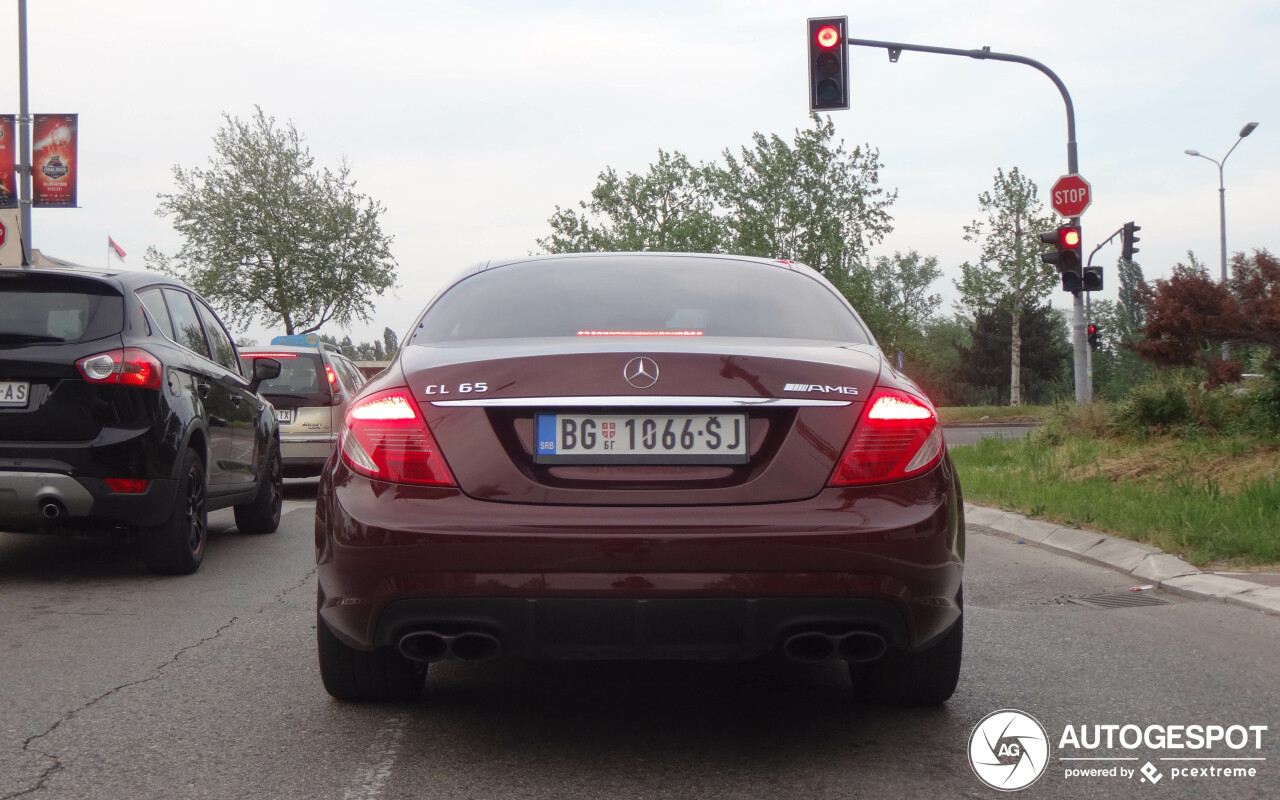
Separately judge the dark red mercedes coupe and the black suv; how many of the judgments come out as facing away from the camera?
2

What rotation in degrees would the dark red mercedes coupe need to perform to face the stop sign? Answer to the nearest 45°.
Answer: approximately 45° to its right

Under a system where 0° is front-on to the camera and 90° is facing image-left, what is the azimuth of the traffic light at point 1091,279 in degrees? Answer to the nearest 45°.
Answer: approximately 0°

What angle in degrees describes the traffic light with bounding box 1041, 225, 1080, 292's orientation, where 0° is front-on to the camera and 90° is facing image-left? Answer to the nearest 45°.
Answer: approximately 0°

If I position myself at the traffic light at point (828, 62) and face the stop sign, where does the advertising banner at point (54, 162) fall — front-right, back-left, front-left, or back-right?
back-left

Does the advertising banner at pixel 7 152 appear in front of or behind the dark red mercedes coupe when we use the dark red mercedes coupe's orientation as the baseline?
in front

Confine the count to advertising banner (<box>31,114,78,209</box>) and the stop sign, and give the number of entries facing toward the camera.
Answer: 2

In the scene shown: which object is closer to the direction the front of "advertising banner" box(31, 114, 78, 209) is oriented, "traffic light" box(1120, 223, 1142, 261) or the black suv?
the black suv

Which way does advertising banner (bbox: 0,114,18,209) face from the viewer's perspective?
toward the camera

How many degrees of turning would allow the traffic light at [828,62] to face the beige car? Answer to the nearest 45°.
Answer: approximately 45° to its right

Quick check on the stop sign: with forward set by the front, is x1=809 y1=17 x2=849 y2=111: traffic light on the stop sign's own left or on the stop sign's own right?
on the stop sign's own right

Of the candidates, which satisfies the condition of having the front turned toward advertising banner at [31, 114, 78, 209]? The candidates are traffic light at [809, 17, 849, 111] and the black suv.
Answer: the black suv

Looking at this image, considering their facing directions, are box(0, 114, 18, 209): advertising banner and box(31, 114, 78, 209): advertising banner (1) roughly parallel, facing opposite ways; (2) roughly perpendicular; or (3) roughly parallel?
roughly parallel

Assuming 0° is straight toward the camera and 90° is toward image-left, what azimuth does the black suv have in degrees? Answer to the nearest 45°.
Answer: approximately 180°

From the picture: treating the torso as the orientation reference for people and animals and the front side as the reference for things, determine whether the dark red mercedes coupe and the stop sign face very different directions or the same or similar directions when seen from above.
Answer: very different directions

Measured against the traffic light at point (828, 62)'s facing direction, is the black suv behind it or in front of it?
in front

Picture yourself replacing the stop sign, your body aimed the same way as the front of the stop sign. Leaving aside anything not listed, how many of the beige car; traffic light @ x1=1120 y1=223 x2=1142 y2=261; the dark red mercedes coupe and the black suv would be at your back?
1

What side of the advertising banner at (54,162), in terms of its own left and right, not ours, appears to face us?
front

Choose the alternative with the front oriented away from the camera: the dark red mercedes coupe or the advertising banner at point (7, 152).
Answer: the dark red mercedes coupe

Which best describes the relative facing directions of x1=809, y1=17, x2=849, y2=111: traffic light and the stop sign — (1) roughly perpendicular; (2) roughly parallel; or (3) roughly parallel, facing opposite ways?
roughly parallel
